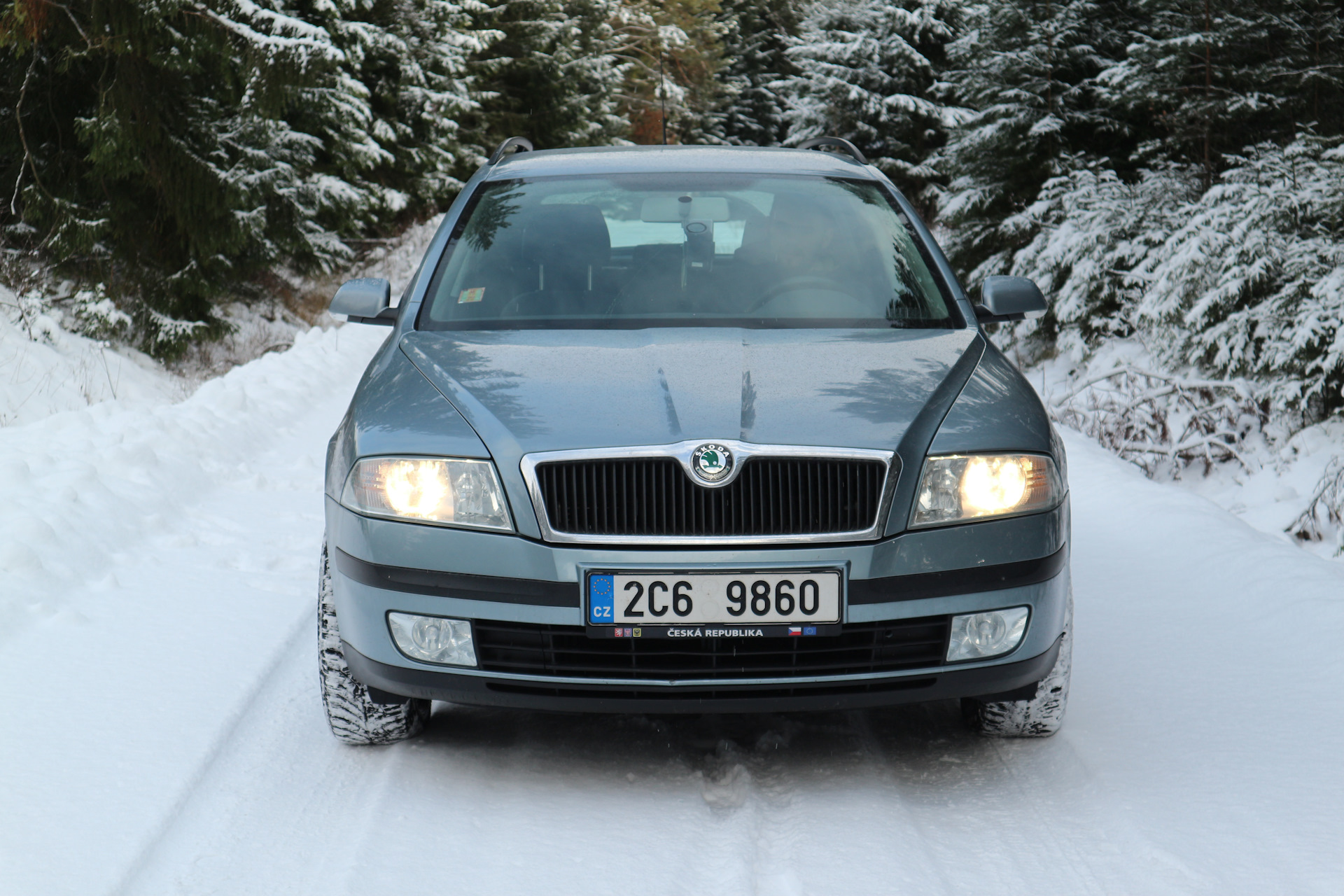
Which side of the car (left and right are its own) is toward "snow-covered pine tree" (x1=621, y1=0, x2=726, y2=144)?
back

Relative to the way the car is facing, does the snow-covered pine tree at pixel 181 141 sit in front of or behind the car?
behind

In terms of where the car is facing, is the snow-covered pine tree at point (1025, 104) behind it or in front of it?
behind

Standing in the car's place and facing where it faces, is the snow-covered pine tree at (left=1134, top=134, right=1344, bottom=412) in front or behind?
behind

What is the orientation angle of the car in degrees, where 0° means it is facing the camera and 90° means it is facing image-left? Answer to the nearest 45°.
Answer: approximately 0°

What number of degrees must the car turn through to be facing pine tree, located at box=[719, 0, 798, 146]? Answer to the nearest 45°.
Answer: approximately 180°

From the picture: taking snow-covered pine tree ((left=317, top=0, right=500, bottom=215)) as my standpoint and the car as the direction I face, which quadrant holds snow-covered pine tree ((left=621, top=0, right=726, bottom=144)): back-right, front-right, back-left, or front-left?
back-left

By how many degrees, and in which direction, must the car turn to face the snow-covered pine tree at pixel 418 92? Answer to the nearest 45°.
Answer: approximately 180°

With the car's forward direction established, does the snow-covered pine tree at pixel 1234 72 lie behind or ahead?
behind

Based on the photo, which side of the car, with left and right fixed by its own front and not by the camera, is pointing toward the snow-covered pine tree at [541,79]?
back

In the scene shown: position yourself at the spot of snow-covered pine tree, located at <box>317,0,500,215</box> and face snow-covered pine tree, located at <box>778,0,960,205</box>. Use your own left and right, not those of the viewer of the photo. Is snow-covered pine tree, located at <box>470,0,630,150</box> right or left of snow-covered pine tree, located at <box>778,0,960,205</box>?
left

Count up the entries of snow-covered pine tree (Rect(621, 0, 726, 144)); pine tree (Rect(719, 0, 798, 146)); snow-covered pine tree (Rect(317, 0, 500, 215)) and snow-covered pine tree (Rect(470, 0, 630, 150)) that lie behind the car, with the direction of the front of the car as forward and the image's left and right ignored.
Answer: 4

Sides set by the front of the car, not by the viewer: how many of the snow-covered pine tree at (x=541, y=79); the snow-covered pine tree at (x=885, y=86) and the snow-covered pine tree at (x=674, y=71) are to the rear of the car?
3
